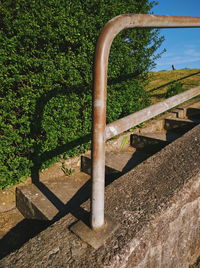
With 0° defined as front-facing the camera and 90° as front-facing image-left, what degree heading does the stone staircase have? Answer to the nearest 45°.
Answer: approximately 45°
